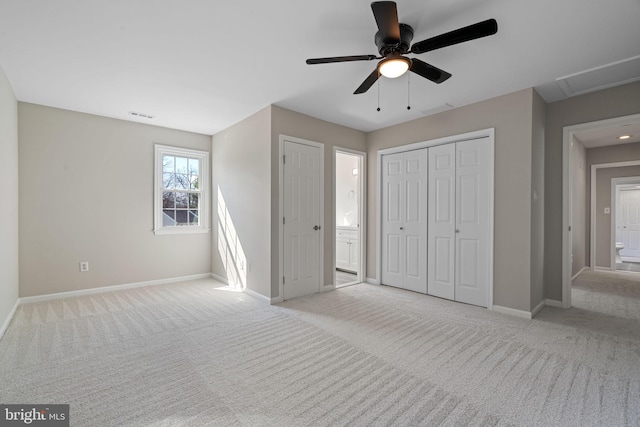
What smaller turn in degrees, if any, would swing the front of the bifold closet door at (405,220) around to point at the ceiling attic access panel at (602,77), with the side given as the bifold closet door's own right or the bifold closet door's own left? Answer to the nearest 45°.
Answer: approximately 90° to the bifold closet door's own left

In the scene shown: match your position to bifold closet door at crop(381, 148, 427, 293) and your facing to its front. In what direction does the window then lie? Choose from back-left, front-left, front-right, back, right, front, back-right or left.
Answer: front-right

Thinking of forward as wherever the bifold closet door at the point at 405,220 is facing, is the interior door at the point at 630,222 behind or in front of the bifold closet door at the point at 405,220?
behind

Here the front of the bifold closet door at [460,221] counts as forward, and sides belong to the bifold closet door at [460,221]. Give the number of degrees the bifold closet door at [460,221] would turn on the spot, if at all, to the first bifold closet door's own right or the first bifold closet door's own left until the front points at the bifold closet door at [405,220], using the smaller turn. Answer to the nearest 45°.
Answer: approximately 90° to the first bifold closet door's own right

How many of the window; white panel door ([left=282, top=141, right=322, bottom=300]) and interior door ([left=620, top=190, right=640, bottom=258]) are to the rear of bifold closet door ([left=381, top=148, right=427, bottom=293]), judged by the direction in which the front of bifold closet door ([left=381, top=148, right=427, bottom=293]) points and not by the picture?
1

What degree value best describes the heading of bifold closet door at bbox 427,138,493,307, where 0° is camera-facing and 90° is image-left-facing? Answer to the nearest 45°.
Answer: approximately 45°

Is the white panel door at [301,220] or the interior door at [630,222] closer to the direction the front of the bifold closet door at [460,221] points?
the white panel door

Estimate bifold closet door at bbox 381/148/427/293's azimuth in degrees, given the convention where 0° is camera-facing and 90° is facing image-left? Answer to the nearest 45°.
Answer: approximately 45°

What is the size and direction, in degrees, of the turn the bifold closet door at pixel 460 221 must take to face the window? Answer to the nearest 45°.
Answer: approximately 45° to its right

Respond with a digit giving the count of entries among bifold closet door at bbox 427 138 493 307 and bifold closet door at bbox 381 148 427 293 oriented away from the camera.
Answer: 0

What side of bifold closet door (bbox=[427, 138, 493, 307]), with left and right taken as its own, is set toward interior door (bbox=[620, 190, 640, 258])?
back
